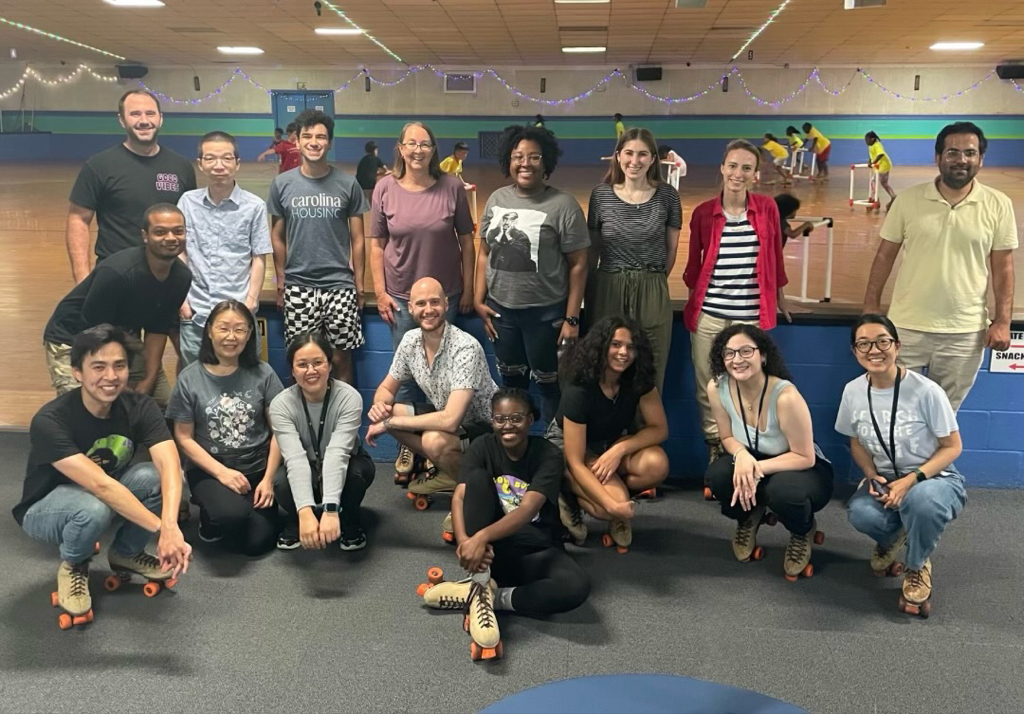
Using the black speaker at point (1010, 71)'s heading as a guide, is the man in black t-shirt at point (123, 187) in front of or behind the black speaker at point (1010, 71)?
in front

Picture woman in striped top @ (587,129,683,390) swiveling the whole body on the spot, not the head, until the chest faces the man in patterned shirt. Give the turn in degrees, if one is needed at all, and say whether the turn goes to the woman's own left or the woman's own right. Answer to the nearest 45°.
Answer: approximately 90° to the woman's own right

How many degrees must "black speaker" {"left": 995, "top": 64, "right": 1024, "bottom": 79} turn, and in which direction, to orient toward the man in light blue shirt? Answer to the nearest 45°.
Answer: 0° — it already faces them

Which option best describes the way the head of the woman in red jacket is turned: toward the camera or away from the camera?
toward the camera

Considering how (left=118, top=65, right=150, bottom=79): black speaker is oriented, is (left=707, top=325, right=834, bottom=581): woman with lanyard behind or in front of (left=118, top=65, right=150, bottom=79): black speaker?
in front

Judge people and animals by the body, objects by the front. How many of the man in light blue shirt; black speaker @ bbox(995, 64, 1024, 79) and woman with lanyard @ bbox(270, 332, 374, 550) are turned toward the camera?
3

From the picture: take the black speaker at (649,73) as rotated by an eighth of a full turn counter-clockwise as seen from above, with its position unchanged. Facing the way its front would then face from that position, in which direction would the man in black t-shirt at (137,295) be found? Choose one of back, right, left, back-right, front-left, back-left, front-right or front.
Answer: front-right

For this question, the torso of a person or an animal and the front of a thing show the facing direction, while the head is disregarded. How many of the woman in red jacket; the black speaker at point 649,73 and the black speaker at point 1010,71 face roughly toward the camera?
3

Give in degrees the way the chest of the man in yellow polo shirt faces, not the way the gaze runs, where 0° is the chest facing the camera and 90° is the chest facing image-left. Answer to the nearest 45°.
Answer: approximately 0°

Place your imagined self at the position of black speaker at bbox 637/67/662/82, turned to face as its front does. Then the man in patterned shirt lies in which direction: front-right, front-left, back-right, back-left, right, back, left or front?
front

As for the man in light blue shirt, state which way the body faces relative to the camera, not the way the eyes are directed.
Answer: toward the camera

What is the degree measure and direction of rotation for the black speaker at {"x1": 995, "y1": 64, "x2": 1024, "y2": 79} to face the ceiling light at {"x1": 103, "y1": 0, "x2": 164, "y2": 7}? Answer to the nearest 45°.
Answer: approximately 45° to its right

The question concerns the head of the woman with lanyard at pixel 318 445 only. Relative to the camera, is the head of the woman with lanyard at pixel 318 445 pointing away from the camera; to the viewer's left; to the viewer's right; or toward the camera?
toward the camera

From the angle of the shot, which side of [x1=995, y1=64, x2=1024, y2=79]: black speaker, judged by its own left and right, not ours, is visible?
front

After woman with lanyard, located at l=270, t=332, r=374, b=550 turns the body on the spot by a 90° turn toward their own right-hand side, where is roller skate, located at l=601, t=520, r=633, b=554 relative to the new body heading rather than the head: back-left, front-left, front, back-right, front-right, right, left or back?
back

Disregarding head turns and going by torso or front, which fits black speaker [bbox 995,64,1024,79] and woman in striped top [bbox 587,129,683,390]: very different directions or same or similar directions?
same or similar directions

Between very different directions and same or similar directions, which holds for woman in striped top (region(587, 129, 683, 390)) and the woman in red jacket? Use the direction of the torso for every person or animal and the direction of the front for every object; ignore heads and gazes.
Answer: same or similar directions

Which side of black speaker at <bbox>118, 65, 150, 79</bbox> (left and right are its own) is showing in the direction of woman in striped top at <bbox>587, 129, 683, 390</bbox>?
front
